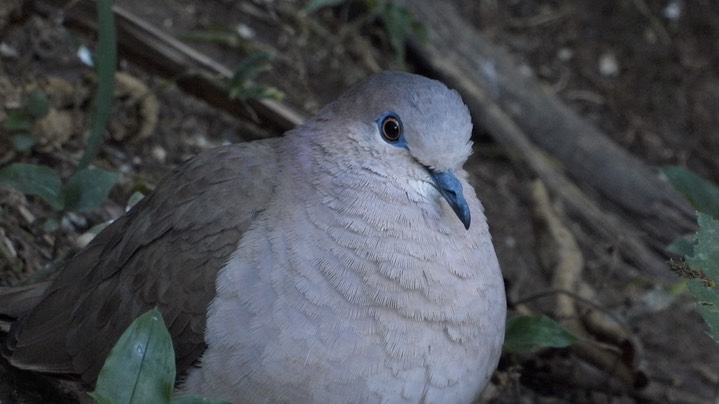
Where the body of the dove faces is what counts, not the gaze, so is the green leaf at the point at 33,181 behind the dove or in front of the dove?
behind

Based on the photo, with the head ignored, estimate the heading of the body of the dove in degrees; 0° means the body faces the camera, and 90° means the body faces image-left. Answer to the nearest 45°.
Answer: approximately 315°

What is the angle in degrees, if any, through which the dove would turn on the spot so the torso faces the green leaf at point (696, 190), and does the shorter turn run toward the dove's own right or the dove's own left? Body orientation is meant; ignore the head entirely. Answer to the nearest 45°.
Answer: approximately 45° to the dove's own left

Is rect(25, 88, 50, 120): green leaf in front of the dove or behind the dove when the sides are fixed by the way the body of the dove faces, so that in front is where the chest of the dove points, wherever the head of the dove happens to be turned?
behind
